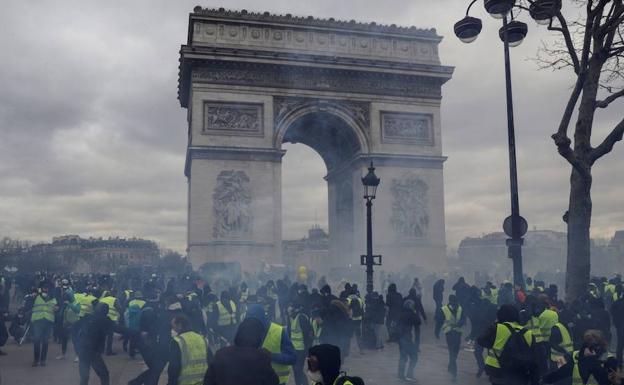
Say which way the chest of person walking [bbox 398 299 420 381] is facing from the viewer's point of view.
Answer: away from the camera

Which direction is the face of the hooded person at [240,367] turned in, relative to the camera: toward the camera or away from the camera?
away from the camera

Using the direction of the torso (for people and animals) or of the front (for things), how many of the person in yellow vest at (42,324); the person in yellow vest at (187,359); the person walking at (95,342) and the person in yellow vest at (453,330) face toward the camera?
2

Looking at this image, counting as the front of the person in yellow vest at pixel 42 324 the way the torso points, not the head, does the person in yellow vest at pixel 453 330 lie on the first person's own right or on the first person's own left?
on the first person's own left

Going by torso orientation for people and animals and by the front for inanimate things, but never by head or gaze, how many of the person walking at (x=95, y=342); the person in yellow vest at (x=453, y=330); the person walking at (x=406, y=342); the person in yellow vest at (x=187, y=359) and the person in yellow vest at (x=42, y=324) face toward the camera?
2
